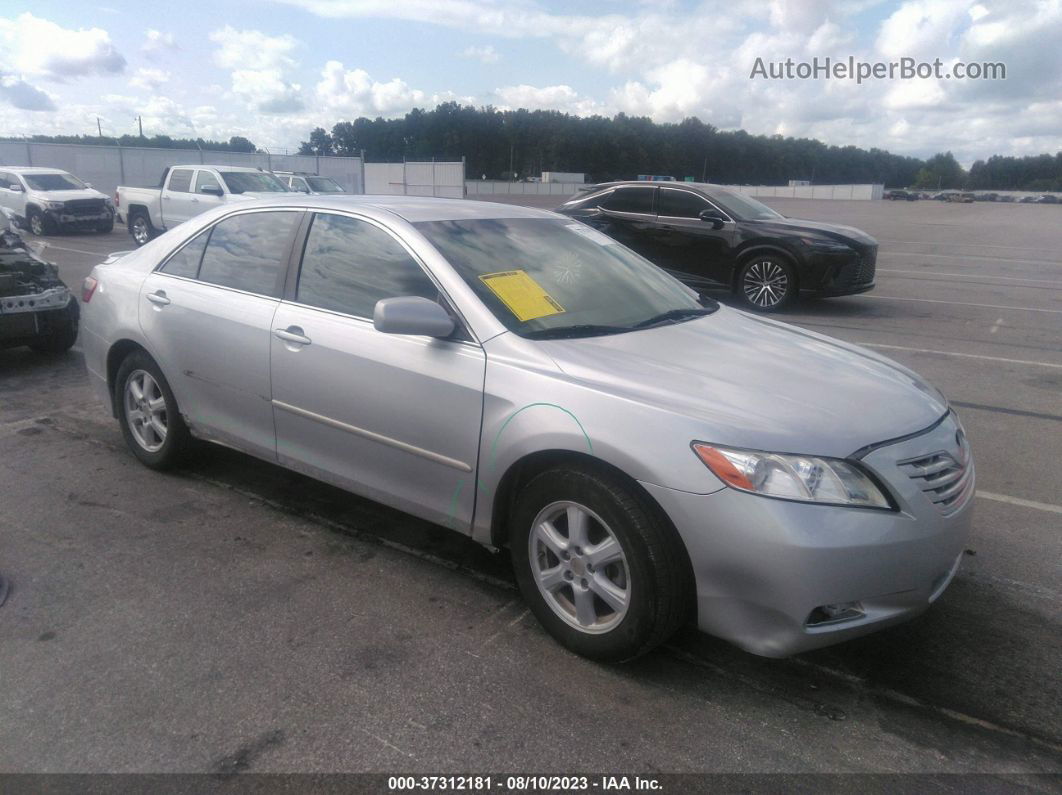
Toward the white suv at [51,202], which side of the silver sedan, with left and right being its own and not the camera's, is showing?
back

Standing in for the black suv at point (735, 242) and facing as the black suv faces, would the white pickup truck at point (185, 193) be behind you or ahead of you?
behind

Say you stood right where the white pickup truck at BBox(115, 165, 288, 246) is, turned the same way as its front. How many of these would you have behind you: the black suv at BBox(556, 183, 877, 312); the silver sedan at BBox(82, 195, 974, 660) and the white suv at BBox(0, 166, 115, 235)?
1

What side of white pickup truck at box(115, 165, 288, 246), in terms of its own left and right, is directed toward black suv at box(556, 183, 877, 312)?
front

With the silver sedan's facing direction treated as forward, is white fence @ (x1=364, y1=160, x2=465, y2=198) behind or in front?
behind

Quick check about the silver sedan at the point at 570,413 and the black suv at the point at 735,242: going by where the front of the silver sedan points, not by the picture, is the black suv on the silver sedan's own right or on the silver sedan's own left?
on the silver sedan's own left

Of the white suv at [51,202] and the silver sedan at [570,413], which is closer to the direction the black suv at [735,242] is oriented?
the silver sedan

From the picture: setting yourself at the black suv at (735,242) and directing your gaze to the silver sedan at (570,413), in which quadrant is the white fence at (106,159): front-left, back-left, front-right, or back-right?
back-right

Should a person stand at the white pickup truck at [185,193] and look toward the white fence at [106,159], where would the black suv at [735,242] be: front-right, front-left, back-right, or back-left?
back-right

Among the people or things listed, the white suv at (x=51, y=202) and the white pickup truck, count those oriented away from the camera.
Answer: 0

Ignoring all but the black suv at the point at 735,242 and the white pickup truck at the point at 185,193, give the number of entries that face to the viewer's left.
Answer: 0

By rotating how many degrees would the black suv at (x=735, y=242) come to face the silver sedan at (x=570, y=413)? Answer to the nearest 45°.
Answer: approximately 45° to its right

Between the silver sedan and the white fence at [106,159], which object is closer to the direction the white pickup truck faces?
the silver sedan

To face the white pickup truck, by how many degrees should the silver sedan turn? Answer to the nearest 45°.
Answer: approximately 180°
